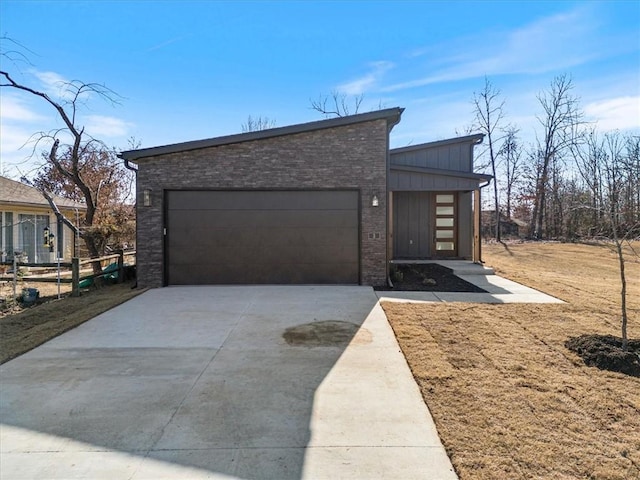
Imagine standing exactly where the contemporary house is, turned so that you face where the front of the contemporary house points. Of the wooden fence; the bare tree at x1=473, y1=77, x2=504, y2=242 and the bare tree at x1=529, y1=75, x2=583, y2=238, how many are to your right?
1

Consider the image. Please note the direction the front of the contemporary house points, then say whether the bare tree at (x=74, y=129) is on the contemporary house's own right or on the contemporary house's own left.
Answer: on the contemporary house's own right

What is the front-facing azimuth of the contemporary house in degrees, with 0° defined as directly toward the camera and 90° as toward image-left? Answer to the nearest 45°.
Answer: approximately 0°

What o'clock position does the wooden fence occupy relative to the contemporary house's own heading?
The wooden fence is roughly at 3 o'clock from the contemporary house.

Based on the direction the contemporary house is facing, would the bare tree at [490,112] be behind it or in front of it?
behind

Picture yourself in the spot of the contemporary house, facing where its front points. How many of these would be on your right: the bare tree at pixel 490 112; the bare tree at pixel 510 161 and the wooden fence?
1

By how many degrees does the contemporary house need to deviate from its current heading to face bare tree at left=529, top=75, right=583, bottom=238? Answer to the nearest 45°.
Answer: approximately 135° to its left

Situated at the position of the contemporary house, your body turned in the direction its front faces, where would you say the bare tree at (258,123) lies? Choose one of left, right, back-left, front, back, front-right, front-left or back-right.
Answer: back

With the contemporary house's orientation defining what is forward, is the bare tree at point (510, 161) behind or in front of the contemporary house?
behind

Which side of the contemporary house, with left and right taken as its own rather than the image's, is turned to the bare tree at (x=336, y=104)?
back

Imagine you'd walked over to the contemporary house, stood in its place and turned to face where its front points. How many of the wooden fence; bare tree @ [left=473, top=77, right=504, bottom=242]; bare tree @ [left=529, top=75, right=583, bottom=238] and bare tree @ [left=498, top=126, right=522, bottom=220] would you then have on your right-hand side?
1

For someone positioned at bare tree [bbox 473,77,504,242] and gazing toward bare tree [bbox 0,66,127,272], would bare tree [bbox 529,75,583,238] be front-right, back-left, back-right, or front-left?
back-left
